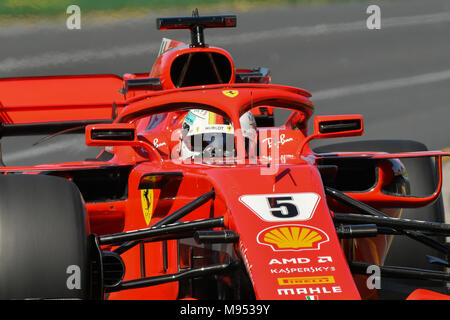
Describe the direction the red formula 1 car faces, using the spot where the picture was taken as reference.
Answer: facing the viewer and to the right of the viewer
